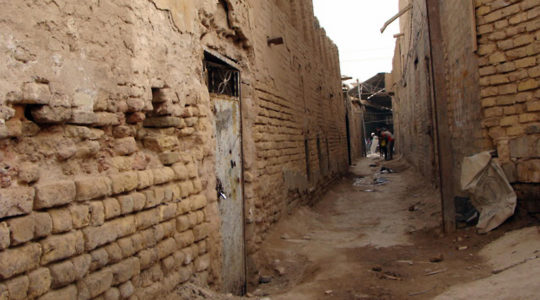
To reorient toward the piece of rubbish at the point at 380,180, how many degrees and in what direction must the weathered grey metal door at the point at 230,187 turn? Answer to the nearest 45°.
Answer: approximately 45° to its left

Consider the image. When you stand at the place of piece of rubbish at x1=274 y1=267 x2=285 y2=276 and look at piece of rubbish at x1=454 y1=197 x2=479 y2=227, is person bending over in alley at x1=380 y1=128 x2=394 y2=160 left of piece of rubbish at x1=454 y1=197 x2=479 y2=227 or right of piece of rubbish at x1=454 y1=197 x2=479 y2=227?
left

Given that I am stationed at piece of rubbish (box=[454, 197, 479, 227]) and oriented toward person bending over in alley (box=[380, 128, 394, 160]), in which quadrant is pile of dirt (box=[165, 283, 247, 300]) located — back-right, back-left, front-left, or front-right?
back-left

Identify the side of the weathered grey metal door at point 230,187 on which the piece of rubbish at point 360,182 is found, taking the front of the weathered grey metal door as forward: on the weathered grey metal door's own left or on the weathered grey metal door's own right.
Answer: on the weathered grey metal door's own left

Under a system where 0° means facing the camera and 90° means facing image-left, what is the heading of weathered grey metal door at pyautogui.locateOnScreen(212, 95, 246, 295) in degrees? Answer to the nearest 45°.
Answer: approximately 270°

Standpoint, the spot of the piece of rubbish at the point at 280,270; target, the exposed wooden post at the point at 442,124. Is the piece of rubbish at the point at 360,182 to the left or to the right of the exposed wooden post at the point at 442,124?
left

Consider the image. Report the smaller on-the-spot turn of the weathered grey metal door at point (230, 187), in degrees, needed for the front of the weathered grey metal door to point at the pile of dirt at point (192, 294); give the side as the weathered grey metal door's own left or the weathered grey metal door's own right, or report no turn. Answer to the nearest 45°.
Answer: approximately 90° to the weathered grey metal door's own right

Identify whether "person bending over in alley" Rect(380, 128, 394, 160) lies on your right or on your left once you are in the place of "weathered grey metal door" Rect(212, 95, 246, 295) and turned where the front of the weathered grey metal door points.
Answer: on your left
